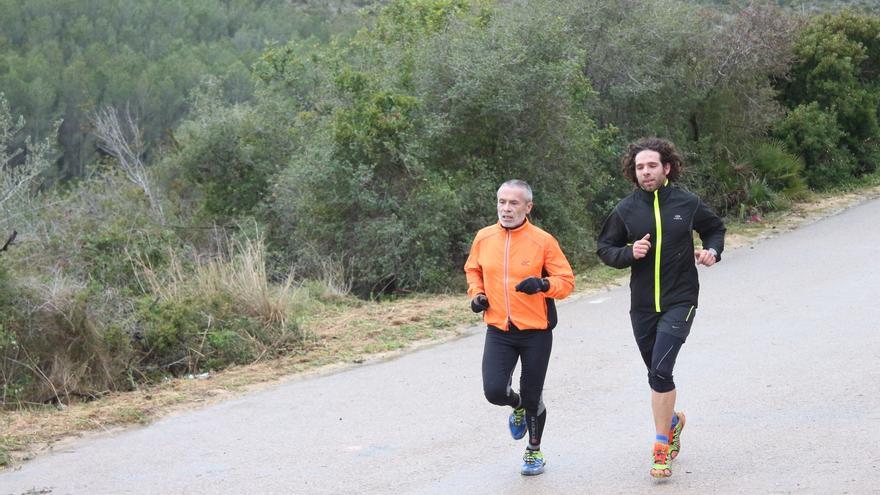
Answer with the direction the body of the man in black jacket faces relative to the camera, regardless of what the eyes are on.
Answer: toward the camera

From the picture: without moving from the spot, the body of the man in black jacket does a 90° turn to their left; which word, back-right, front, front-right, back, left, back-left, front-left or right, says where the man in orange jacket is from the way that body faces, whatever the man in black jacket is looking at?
back

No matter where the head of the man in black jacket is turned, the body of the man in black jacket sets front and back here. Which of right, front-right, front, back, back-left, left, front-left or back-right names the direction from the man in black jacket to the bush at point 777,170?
back

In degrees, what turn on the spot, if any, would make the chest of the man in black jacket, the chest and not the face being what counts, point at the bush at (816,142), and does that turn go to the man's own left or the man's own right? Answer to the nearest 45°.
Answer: approximately 180°
